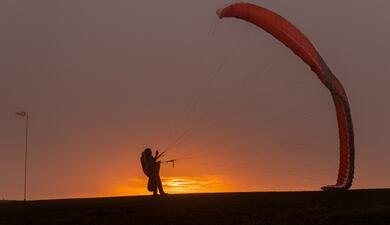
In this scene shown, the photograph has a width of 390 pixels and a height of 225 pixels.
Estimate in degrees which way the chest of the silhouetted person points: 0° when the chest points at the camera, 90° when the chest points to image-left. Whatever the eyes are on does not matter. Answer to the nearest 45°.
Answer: approximately 270°

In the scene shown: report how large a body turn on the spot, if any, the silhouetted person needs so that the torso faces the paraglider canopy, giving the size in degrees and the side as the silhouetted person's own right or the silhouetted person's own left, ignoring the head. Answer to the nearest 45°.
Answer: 0° — they already face it
